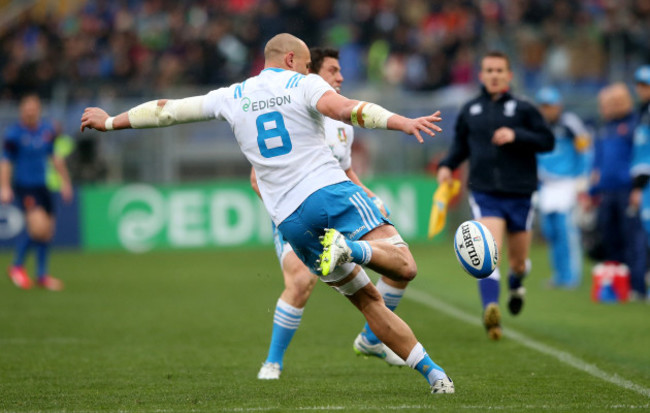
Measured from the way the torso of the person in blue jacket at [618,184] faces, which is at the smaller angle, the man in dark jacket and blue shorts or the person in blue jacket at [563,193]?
the man in dark jacket and blue shorts

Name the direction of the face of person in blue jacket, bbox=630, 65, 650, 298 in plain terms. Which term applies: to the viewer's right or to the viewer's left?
to the viewer's left

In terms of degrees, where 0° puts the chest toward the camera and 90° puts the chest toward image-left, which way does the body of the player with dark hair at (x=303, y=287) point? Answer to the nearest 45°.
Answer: approximately 315°

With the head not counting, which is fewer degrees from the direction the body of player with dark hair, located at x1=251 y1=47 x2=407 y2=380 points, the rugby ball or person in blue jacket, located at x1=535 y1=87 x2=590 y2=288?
the rugby ball

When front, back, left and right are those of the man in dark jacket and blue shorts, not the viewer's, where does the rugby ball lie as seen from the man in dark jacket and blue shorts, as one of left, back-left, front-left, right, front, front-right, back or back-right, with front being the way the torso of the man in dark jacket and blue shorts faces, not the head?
front

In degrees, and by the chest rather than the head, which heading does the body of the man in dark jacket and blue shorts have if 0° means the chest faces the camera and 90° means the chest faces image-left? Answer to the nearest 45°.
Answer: approximately 0°

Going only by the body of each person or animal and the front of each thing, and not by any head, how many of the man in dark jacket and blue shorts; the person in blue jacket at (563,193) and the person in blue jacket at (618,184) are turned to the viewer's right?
0

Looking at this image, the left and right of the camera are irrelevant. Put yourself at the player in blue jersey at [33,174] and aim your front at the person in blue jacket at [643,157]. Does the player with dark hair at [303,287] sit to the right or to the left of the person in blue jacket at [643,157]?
right

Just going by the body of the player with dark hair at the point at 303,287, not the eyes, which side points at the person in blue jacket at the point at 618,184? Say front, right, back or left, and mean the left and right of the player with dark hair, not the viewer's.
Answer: left

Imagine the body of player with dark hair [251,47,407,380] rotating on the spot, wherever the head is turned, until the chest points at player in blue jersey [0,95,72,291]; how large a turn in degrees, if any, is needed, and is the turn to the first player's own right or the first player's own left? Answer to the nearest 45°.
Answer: approximately 180°

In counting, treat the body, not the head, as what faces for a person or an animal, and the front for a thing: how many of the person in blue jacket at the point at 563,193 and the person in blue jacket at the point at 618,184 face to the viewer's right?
0

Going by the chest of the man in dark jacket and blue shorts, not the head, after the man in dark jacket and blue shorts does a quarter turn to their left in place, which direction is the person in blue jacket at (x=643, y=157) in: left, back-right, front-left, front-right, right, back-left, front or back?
front-left

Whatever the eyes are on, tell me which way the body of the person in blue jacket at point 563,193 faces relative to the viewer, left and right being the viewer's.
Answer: facing the viewer and to the left of the viewer

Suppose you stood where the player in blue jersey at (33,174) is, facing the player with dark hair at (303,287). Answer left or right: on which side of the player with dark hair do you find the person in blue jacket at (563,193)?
left
